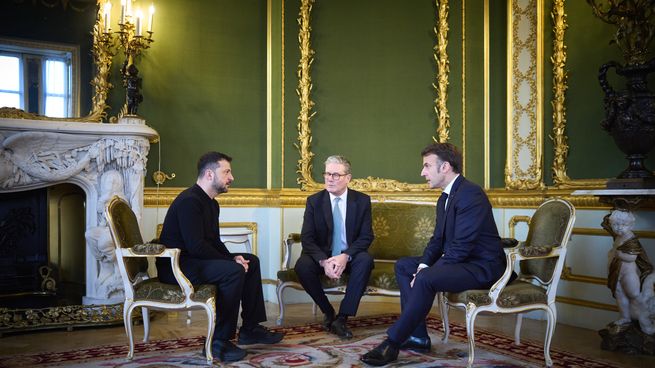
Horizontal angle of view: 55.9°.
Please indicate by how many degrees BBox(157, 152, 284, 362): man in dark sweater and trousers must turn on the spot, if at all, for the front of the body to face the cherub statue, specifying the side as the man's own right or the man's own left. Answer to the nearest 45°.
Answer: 0° — they already face it

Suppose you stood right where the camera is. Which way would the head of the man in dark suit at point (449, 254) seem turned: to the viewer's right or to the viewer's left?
to the viewer's left

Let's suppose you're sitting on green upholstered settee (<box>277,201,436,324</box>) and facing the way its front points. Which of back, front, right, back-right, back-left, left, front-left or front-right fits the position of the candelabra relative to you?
right

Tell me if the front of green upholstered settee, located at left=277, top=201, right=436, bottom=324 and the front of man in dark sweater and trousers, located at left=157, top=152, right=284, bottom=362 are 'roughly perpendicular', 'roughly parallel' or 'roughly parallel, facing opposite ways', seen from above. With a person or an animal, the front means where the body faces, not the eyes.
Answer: roughly perpendicular

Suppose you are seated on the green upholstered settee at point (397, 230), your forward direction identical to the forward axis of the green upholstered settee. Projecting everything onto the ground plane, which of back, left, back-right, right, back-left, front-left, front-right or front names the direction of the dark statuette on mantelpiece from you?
right

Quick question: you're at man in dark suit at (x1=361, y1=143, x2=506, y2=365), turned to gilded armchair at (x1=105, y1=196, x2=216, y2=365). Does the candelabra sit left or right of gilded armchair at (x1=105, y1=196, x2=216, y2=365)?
right

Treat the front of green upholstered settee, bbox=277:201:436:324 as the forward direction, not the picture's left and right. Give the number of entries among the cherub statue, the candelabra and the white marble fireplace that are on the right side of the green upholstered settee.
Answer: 2

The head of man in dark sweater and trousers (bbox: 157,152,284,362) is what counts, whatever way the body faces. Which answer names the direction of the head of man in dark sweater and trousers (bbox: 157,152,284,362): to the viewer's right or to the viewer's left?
to the viewer's right

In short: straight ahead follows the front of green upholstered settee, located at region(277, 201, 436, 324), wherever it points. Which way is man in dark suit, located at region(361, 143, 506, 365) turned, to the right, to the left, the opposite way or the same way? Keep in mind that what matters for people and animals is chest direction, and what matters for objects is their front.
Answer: to the right

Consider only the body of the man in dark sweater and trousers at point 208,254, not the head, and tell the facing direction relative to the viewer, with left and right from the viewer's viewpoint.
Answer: facing to the right of the viewer

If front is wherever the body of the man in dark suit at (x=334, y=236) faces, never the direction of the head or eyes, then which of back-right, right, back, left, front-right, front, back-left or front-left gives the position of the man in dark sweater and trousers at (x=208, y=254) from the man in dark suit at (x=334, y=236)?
front-right

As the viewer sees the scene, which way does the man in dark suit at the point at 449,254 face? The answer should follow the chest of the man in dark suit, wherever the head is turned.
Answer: to the viewer's left
